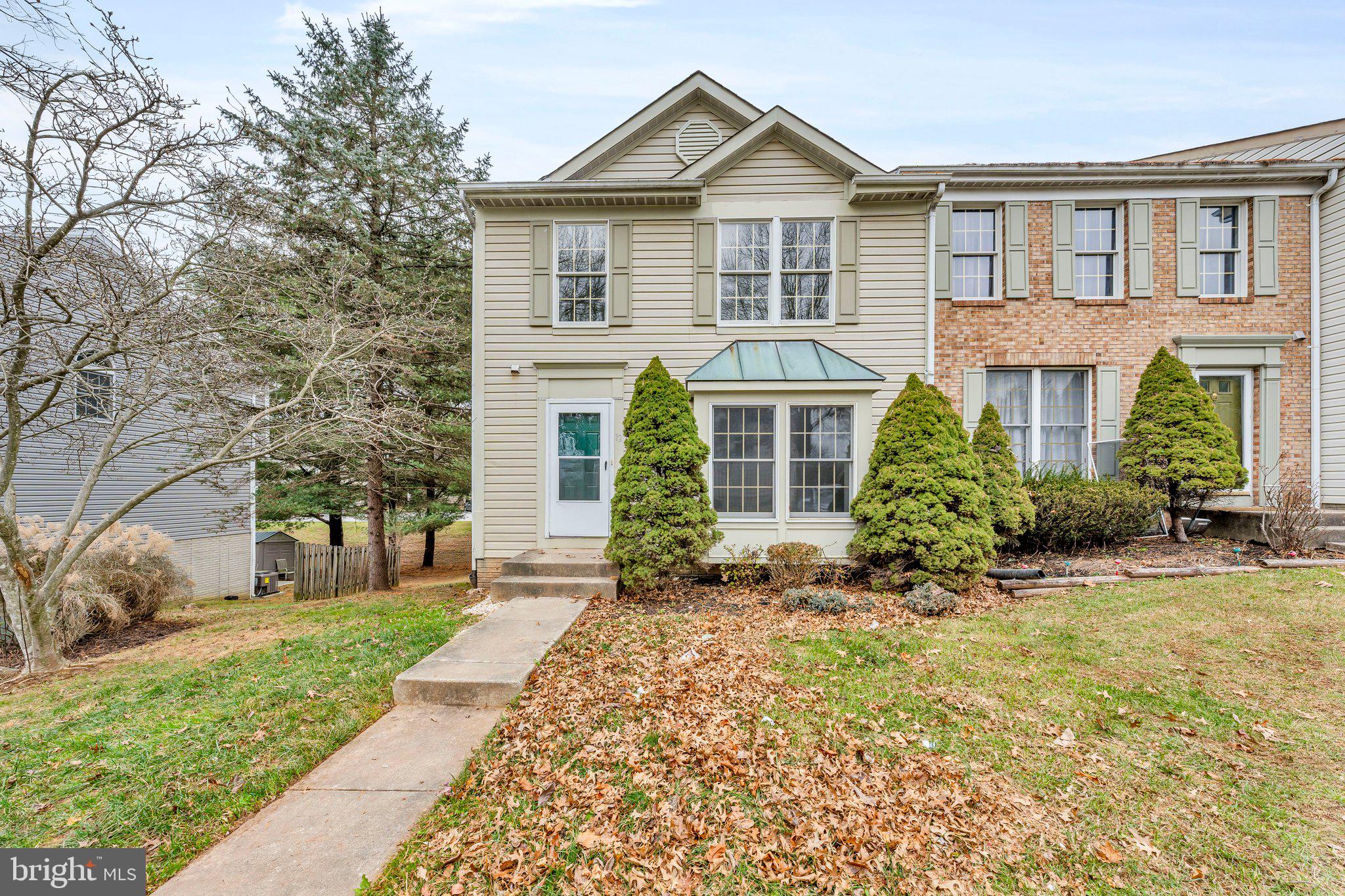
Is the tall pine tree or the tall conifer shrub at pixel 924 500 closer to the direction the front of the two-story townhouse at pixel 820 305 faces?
the tall conifer shrub

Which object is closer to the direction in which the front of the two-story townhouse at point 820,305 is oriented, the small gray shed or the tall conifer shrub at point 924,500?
the tall conifer shrub

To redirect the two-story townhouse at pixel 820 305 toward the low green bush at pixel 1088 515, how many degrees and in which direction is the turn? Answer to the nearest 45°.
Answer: approximately 90° to its left

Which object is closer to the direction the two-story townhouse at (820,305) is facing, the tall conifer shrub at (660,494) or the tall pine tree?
the tall conifer shrub

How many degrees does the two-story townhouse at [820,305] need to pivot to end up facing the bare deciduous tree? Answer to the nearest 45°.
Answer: approximately 45° to its right

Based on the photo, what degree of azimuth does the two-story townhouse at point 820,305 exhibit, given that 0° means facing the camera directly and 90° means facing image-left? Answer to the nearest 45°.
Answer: approximately 0°

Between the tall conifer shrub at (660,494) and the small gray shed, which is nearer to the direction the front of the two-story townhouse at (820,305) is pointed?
the tall conifer shrub
